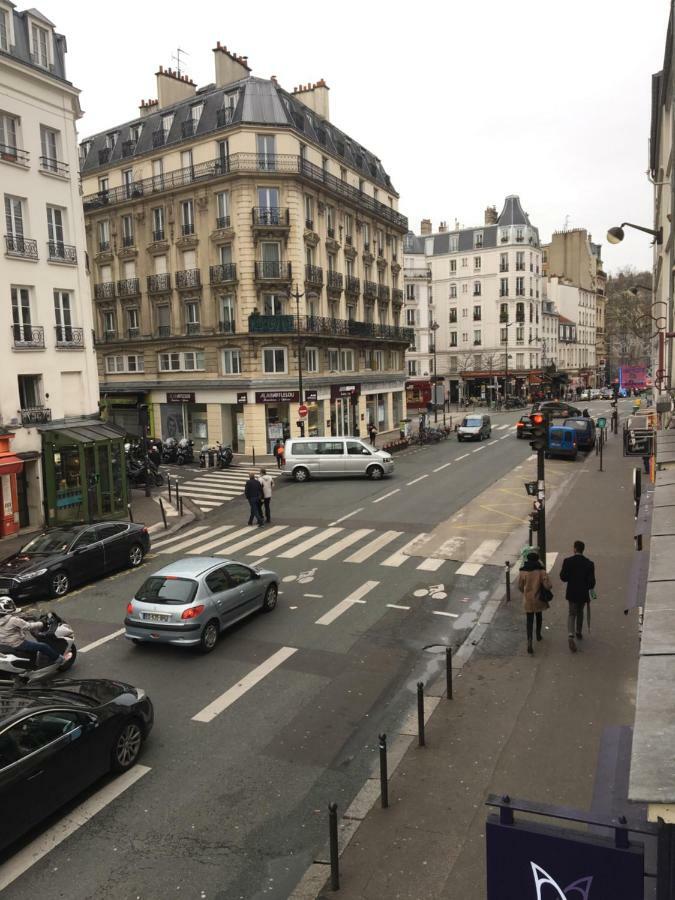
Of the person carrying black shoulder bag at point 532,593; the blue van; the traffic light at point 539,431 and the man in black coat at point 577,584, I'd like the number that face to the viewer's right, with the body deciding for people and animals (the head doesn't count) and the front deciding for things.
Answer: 0

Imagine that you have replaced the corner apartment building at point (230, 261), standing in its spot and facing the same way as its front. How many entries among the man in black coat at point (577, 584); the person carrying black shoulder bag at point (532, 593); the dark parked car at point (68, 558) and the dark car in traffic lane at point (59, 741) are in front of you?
4

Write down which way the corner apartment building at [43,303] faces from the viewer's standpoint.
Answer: facing the viewer and to the right of the viewer

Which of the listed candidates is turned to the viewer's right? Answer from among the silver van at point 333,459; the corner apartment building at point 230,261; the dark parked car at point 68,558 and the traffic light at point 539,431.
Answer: the silver van

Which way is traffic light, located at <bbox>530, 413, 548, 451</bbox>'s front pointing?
toward the camera

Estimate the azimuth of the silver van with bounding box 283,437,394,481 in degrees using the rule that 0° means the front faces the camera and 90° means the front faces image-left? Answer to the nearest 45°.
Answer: approximately 270°

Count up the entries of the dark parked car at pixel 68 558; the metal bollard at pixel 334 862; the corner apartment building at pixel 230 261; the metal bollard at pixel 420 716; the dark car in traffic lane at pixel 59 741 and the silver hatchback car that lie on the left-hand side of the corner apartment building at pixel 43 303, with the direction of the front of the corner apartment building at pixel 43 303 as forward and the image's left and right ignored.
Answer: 1

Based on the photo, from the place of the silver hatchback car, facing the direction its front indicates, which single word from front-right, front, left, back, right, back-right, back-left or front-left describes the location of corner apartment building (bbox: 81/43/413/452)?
front-left

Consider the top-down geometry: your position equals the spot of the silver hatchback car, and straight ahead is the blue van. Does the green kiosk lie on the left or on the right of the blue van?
left

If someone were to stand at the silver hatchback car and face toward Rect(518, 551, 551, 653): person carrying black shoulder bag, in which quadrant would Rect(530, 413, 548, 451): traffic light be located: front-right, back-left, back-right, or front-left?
front-left

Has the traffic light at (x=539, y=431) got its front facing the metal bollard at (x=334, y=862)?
yes

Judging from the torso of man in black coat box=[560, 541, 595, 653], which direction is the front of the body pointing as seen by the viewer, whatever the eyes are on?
away from the camera
